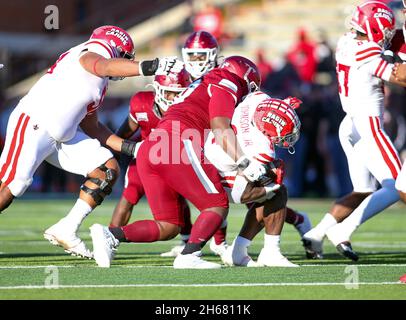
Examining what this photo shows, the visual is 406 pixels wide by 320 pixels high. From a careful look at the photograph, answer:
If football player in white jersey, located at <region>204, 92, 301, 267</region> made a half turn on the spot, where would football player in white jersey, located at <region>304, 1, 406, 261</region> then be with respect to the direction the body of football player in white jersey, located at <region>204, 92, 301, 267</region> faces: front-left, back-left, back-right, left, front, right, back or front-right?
back-right

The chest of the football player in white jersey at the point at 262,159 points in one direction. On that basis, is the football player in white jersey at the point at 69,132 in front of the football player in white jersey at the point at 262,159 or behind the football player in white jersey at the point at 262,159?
behind

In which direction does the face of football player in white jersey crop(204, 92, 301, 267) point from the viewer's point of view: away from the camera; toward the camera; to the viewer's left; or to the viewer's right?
to the viewer's right

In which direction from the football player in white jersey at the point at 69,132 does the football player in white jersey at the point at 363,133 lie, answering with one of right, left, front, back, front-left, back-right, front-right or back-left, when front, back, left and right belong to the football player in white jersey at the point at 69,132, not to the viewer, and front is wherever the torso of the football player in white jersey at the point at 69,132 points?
front

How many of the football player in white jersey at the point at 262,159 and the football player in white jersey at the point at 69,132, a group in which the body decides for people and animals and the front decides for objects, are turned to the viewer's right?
2

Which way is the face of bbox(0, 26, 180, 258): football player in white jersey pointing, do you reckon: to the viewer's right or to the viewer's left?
to the viewer's right

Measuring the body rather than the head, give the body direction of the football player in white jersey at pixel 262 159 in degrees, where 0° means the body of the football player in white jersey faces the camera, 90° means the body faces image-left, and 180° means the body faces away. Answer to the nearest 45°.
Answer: approximately 270°

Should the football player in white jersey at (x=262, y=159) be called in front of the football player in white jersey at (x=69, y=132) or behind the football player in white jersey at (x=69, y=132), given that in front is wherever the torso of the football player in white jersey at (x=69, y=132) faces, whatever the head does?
in front

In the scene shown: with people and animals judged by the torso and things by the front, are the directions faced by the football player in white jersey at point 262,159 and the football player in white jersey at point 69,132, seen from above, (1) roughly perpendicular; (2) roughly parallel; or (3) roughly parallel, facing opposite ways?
roughly parallel

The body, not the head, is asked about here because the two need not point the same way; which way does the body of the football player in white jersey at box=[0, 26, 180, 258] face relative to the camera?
to the viewer's right
